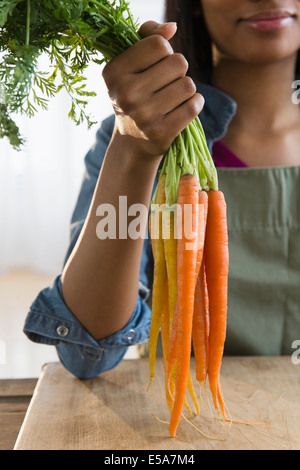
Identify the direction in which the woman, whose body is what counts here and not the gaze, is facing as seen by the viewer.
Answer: toward the camera
